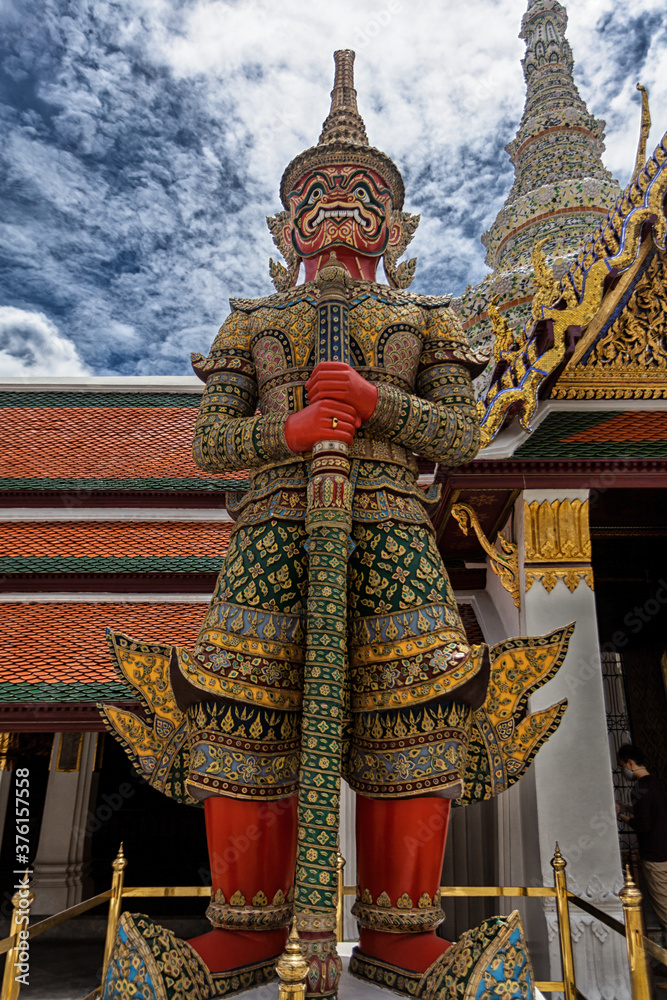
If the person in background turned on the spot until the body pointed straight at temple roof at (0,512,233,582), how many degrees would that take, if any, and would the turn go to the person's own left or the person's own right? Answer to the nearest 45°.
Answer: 0° — they already face it

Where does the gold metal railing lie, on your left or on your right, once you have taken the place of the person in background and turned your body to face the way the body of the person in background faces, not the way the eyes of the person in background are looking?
on your left

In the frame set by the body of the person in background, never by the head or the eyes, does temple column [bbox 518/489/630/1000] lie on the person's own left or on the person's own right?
on the person's own left

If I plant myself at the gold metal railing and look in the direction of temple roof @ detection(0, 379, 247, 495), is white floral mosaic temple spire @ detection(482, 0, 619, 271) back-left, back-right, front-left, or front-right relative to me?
front-right

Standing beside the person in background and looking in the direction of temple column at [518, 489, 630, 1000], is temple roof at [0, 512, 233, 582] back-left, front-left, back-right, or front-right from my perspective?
front-right

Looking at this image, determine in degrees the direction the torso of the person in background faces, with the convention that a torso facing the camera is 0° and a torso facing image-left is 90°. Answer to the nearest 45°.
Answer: approximately 90°

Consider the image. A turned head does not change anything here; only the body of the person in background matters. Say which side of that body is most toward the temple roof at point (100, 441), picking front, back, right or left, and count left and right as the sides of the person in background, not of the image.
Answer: front

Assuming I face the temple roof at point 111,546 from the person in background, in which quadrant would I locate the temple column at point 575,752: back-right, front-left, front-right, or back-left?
front-left
